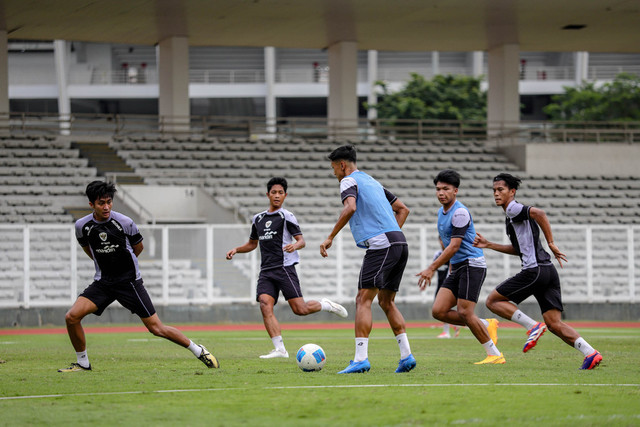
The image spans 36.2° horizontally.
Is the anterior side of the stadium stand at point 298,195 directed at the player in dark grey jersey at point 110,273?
yes

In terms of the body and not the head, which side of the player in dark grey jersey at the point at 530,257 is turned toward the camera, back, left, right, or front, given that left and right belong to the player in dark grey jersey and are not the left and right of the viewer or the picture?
left

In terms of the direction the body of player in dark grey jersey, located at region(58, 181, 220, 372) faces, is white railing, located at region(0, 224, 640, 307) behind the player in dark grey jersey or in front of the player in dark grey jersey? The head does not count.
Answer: behind

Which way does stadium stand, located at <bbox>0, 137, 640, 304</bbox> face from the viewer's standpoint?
toward the camera

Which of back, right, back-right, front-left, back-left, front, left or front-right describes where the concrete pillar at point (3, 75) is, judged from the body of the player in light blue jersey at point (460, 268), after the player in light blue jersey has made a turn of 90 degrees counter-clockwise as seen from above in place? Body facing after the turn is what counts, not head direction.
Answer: back

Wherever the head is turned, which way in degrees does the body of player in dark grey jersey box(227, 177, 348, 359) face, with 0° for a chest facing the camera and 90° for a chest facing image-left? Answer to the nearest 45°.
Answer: approximately 45°

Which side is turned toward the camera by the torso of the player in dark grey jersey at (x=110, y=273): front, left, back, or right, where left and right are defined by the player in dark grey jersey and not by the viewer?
front

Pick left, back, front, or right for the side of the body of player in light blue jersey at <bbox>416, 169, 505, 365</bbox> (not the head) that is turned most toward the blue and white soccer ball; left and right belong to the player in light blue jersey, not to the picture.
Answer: front

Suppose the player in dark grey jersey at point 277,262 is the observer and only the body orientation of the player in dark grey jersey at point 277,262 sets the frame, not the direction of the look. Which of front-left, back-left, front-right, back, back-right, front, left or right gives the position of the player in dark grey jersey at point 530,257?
left

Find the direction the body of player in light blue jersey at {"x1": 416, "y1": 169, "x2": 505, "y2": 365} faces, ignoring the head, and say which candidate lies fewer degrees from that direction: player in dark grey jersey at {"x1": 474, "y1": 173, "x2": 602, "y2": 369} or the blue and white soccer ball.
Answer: the blue and white soccer ball

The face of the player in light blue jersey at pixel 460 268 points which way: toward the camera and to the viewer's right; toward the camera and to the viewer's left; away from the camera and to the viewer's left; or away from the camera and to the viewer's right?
toward the camera and to the viewer's left

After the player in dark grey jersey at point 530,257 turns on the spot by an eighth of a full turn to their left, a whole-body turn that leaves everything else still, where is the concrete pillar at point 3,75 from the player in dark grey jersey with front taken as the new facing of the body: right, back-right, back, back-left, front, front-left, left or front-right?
right

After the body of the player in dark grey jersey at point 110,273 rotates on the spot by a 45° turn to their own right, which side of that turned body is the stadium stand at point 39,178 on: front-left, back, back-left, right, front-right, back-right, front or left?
back-right

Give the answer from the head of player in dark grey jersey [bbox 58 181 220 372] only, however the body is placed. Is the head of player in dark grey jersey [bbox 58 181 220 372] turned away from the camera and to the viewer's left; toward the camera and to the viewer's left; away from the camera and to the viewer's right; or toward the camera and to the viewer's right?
toward the camera and to the viewer's right

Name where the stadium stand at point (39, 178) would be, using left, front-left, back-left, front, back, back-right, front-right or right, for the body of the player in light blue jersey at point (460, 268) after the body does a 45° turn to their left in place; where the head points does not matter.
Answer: back-right
